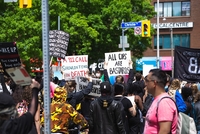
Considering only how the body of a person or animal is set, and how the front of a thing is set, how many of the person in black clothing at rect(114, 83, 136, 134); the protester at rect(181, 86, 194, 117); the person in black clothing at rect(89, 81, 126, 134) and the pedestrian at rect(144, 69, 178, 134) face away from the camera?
3

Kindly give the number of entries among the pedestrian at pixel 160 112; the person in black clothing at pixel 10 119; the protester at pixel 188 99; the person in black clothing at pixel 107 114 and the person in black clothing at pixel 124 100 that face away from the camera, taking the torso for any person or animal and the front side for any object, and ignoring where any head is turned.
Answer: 4

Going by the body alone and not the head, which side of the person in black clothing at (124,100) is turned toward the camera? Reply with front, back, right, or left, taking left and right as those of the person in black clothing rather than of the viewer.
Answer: back

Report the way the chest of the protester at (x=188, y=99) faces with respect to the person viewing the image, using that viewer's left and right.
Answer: facing away from the viewer

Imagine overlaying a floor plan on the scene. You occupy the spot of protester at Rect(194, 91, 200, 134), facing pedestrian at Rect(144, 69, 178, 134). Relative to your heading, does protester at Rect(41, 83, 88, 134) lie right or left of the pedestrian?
right

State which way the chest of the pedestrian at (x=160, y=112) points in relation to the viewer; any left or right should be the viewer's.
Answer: facing to the left of the viewer

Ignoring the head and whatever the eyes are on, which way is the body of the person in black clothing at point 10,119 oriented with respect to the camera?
away from the camera

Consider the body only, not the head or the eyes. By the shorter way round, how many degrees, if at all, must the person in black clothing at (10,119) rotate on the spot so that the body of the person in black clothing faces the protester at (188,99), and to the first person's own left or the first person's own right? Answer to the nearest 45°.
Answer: approximately 45° to the first person's own right

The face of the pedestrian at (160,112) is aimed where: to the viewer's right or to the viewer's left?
to the viewer's left

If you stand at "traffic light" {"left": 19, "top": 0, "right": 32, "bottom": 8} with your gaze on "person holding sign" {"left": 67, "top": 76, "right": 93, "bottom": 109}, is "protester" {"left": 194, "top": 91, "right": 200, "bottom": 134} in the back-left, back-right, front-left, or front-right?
front-left

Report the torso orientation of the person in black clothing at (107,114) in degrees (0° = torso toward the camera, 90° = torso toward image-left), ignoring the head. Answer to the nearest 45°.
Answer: approximately 180°

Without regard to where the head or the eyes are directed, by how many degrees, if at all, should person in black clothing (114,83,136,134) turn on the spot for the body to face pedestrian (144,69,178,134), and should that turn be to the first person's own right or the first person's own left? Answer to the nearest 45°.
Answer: approximately 180°

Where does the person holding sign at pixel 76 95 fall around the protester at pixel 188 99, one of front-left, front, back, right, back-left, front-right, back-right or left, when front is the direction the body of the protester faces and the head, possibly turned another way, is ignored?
left

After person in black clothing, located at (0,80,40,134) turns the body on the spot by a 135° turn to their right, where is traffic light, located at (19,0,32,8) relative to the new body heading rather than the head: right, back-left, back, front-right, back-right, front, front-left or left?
back-left
